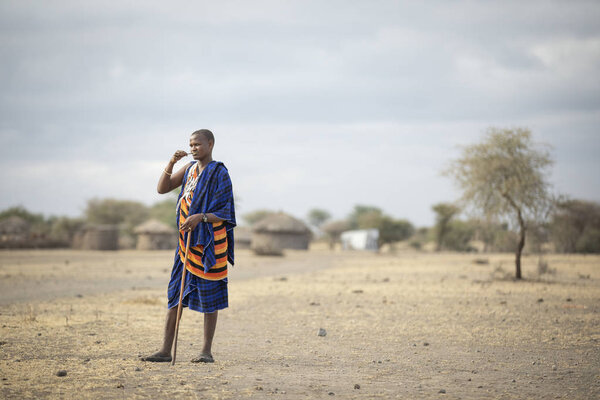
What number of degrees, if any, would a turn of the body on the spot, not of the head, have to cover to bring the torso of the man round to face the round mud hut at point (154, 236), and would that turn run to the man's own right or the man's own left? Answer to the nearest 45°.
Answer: approximately 135° to the man's own right

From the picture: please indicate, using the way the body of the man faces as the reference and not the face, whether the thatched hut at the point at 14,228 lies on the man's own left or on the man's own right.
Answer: on the man's own right

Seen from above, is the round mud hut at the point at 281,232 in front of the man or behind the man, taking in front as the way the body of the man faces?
behind

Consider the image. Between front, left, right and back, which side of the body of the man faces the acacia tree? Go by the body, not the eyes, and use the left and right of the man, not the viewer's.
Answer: back

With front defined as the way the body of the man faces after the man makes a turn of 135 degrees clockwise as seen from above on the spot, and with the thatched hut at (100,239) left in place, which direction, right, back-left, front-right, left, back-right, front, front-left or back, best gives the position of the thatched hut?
front

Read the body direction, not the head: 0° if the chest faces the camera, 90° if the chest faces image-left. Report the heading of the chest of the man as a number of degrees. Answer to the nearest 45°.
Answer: approximately 45°
